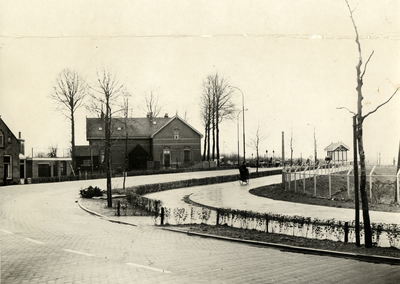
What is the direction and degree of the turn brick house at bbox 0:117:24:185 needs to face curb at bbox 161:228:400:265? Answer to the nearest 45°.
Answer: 0° — it already faces it

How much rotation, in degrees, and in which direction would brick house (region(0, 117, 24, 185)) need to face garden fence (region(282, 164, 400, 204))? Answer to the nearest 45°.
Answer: approximately 45° to its left
